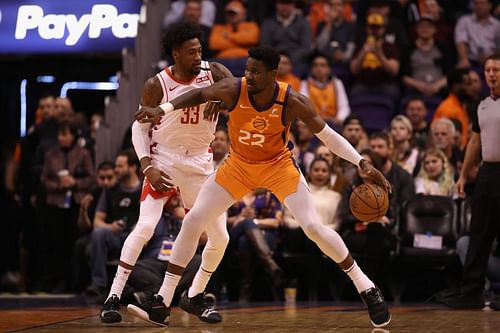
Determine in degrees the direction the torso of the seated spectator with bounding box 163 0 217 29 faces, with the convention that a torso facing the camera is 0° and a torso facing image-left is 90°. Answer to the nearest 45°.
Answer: approximately 0°

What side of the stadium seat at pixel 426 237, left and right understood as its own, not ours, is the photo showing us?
front

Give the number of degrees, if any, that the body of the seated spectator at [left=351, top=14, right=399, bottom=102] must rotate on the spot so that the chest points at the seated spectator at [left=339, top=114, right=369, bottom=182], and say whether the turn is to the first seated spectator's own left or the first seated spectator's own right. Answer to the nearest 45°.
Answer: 0° — they already face them

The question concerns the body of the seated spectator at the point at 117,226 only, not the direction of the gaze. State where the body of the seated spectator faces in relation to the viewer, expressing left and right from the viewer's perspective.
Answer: facing the viewer and to the left of the viewer

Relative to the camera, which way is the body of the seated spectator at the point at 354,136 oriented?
toward the camera

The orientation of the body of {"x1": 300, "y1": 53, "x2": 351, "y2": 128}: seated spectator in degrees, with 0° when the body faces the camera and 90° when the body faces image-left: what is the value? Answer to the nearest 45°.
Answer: approximately 0°

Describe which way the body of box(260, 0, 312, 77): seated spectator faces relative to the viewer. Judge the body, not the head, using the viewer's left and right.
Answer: facing the viewer

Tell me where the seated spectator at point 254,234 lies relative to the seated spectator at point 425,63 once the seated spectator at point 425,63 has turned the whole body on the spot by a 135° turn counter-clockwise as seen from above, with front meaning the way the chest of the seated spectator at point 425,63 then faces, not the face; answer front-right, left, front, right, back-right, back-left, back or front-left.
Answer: back

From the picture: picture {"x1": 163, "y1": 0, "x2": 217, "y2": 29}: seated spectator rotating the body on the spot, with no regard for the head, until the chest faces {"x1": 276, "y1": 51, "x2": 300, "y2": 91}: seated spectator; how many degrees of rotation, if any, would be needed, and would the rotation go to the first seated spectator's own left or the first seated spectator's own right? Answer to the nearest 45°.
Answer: approximately 45° to the first seated spectator's own left
